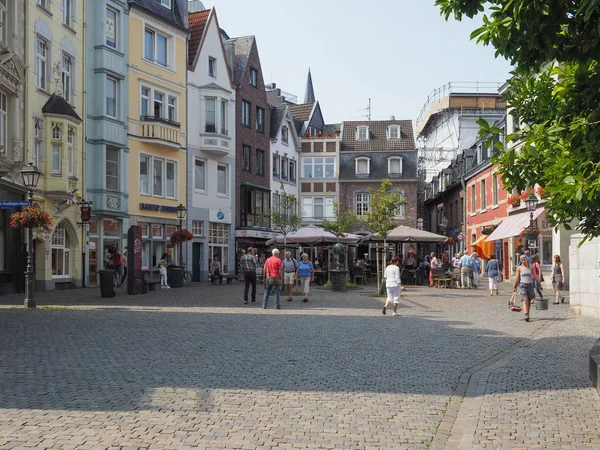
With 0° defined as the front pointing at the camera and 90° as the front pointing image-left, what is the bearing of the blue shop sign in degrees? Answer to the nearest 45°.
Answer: approximately 315°

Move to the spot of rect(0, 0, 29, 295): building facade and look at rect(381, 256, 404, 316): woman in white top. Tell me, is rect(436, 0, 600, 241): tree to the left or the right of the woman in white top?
right

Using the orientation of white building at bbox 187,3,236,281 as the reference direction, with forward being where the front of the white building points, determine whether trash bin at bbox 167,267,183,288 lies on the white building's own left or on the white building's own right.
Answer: on the white building's own right

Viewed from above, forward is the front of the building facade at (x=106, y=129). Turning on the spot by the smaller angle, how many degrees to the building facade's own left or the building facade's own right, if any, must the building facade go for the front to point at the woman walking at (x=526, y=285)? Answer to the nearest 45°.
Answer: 0° — it already faces them

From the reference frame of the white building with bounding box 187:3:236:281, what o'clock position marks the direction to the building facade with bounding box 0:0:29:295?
The building facade is roughly at 2 o'clock from the white building.

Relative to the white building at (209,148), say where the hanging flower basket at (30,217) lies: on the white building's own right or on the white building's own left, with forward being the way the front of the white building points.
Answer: on the white building's own right

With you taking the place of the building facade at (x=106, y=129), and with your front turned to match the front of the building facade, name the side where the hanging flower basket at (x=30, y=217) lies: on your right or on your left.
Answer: on your right
